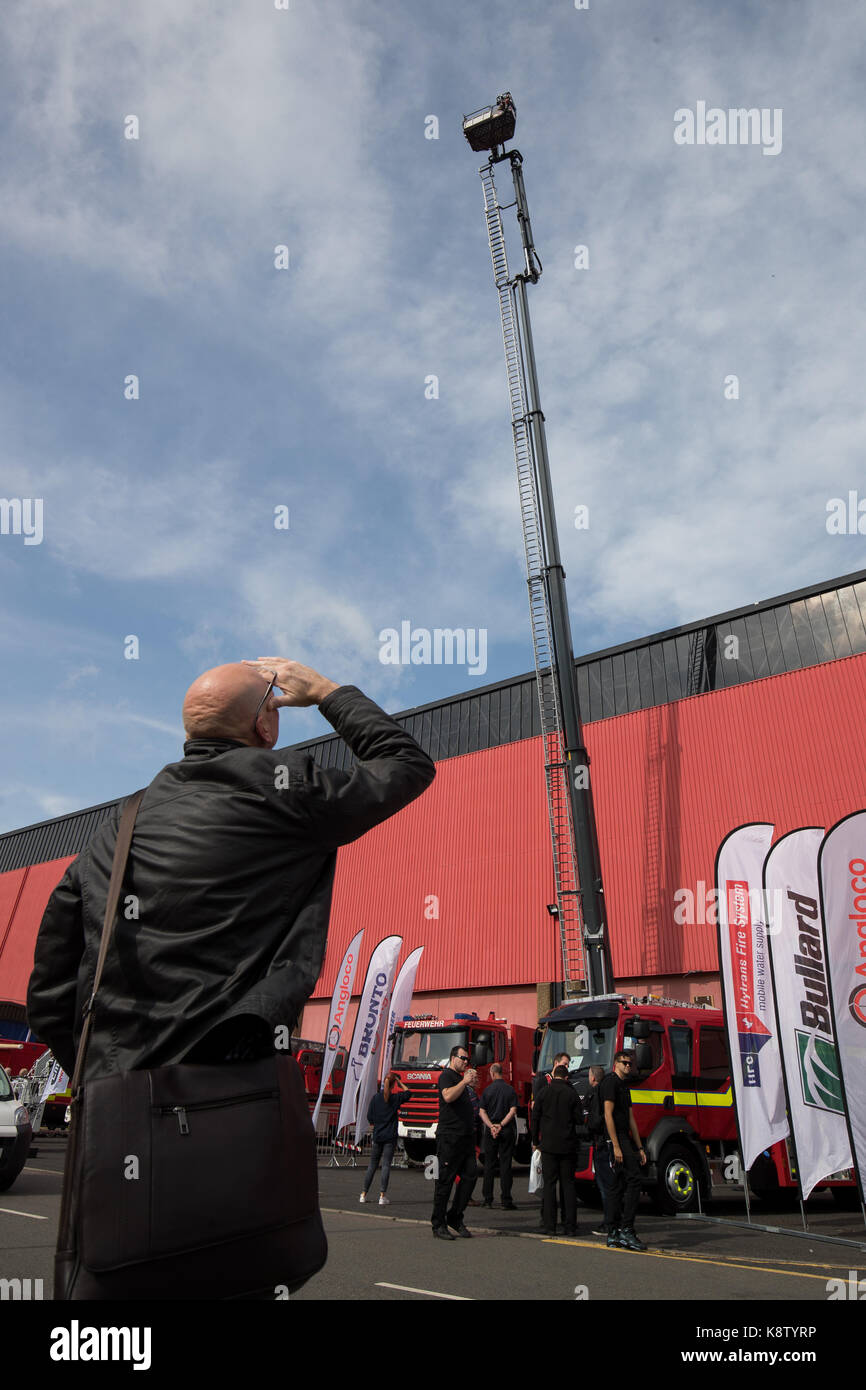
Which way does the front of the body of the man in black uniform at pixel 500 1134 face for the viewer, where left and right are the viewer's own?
facing away from the viewer

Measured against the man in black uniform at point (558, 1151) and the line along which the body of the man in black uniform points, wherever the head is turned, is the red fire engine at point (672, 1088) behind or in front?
in front

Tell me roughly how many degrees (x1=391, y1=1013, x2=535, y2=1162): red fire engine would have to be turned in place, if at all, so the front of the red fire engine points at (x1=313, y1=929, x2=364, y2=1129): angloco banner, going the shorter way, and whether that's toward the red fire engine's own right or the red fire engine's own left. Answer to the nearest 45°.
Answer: approximately 90° to the red fire engine's own right

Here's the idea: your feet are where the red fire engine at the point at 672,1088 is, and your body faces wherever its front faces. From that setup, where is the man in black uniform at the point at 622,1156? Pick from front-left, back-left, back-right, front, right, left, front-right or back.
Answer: front-left

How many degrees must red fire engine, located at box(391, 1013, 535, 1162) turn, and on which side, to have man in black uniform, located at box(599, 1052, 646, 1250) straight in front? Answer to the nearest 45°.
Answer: approximately 45° to its left

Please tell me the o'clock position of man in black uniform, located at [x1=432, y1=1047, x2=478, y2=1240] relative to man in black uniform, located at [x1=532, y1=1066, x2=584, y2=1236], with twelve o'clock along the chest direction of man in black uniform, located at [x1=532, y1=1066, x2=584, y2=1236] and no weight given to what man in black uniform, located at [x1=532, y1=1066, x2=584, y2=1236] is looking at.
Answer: man in black uniform, located at [x1=432, y1=1047, x2=478, y2=1240] is roughly at 8 o'clock from man in black uniform, located at [x1=532, y1=1066, x2=584, y2=1236].

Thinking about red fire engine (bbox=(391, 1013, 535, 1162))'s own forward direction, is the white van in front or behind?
in front

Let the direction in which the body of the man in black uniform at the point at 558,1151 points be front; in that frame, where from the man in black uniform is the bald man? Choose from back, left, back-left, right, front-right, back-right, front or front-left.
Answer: back

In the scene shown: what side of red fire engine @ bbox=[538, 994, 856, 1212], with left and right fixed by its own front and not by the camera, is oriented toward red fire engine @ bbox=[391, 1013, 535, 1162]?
right

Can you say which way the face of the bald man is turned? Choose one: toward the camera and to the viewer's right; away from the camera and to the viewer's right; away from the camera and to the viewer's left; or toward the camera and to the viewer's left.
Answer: away from the camera and to the viewer's right

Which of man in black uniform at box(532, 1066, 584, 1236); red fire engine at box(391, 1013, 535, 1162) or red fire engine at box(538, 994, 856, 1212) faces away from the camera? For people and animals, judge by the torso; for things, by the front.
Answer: the man in black uniform

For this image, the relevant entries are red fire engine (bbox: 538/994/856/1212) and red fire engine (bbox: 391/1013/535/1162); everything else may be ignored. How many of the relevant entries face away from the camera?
0

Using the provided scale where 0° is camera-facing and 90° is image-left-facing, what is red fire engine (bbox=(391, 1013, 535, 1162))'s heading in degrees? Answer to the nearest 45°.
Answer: approximately 45°

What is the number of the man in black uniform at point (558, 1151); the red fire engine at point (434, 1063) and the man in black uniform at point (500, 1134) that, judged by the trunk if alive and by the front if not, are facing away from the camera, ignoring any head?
2

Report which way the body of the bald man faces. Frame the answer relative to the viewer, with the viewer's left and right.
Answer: facing away from the viewer and to the right of the viewer

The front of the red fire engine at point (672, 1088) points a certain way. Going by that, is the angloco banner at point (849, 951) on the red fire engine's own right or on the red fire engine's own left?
on the red fire engine's own left

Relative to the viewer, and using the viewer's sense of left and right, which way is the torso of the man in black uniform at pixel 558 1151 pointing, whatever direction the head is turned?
facing away from the viewer

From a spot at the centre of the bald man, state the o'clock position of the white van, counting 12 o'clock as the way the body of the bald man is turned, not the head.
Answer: The white van is roughly at 10 o'clock from the bald man.
